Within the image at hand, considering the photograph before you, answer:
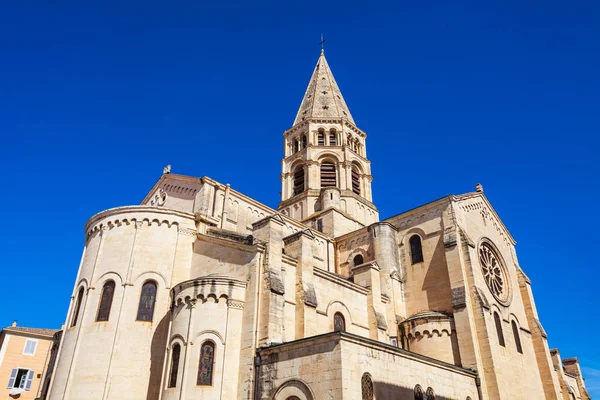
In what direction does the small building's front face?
toward the camera

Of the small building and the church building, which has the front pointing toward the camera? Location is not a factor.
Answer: the small building

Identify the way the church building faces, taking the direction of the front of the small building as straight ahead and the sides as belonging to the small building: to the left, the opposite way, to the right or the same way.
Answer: to the left

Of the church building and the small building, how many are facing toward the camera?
1
